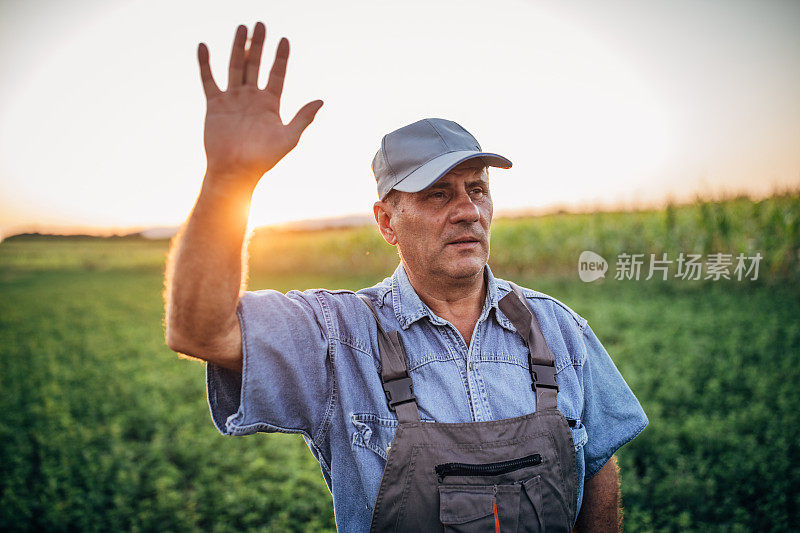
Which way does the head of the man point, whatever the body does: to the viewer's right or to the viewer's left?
to the viewer's right

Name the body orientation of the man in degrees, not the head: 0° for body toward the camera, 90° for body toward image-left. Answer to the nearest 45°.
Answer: approximately 315°
